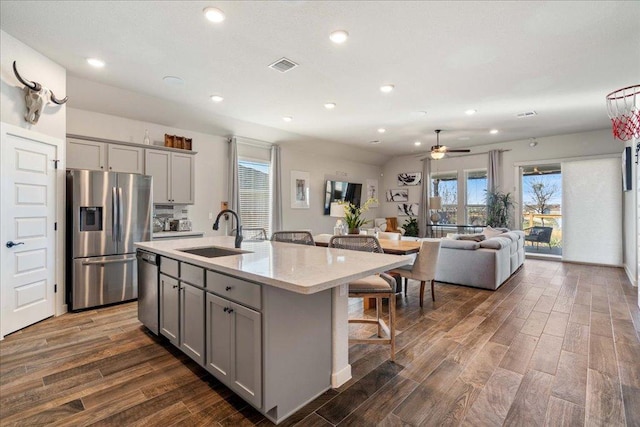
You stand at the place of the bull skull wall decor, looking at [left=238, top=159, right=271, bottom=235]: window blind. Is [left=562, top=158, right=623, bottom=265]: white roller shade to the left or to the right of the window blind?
right

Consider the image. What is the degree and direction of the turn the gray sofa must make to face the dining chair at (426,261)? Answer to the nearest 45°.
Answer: approximately 90° to its left
